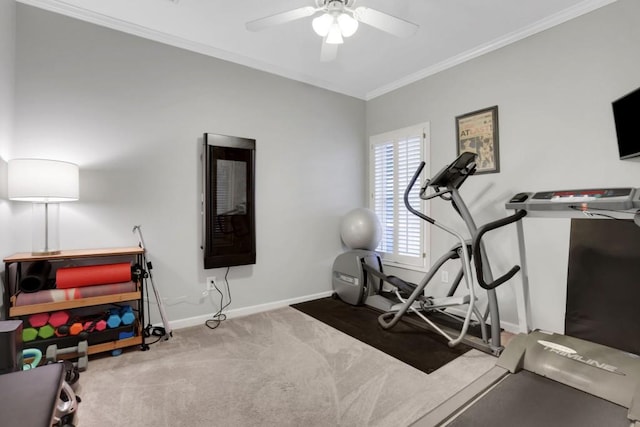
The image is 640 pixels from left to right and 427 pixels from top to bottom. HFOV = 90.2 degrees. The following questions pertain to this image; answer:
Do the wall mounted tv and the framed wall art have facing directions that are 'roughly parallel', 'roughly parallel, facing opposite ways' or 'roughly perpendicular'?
roughly parallel

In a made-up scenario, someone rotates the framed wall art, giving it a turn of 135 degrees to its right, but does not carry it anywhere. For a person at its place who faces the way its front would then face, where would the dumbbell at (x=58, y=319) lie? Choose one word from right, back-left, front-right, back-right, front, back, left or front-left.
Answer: back-left

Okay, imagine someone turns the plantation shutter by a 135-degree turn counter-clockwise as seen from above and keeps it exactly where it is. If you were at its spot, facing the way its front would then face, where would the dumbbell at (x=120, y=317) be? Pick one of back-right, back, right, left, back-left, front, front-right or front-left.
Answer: back-right

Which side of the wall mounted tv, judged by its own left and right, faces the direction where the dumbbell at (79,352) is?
front

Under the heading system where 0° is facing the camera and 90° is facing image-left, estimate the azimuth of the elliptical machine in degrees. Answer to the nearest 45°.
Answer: approximately 315°

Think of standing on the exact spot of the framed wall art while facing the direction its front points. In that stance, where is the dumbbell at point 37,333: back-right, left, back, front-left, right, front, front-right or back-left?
front

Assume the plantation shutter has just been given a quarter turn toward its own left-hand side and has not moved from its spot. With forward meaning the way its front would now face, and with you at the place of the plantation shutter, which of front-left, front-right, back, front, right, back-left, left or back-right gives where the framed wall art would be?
front

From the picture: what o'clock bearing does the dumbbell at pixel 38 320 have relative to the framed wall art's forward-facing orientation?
The dumbbell is roughly at 12 o'clock from the framed wall art.

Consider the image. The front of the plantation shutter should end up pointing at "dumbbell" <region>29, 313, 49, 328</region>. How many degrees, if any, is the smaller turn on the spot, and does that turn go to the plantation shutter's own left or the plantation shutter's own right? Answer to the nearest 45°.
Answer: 0° — it already faces it

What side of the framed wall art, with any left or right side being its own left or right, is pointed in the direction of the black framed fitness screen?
front

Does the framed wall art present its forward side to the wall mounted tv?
no

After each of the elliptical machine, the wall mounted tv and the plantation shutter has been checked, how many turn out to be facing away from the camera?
0

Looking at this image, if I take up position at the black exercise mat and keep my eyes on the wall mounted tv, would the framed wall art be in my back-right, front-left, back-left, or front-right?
front-left

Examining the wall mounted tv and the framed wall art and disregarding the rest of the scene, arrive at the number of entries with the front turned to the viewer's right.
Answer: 0

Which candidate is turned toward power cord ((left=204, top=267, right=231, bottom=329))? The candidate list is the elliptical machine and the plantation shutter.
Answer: the plantation shutter

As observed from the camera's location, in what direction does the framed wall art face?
facing the viewer and to the left of the viewer

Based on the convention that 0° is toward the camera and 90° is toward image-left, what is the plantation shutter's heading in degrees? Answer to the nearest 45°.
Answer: approximately 45°
